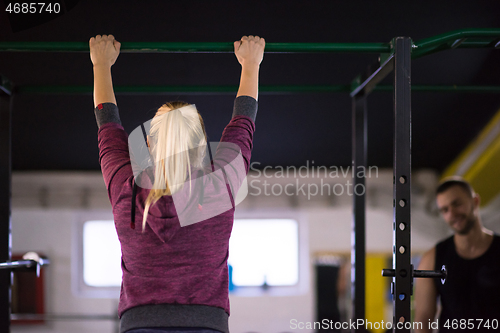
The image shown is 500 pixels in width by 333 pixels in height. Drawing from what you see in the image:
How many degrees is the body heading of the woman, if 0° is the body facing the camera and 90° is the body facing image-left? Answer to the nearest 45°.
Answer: approximately 180°

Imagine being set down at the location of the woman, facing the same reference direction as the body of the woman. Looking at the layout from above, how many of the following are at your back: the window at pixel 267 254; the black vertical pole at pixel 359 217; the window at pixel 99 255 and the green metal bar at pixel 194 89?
0

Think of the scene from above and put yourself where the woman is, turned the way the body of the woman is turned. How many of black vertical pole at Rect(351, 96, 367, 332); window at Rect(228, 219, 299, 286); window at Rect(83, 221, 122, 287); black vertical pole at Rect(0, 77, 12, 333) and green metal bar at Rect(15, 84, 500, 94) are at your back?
0

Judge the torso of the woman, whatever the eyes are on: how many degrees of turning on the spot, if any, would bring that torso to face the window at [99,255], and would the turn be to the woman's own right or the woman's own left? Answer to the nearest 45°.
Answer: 0° — they already face it

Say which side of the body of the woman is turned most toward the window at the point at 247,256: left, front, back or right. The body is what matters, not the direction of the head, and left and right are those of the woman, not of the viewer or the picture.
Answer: front

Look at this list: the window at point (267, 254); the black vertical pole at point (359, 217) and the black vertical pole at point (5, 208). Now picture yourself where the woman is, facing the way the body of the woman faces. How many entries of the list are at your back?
0

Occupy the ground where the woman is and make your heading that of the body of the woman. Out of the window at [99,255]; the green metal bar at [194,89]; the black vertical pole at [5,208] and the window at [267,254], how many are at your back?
0

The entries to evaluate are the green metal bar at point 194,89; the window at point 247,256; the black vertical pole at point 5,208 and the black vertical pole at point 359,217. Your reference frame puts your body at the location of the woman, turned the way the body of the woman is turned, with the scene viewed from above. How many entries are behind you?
0

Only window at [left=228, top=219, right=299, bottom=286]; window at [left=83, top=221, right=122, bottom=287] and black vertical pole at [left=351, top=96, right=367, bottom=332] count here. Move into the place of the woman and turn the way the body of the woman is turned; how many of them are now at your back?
0

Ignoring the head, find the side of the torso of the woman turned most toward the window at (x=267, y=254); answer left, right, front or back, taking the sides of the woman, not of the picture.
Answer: front

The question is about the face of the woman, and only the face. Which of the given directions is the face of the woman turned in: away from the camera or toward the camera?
away from the camera
